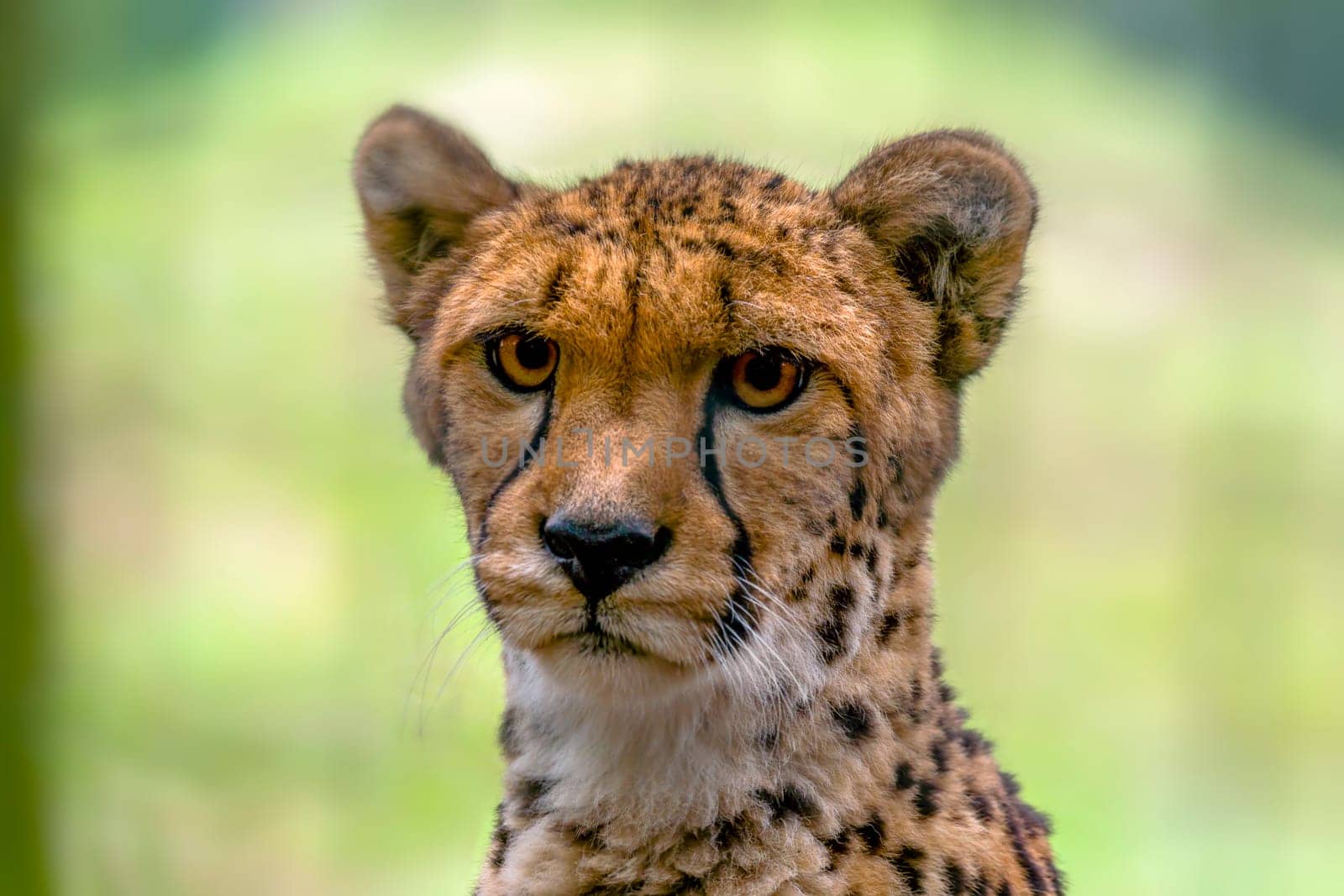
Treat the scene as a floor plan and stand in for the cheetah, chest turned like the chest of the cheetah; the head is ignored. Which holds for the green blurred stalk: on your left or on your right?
on your right

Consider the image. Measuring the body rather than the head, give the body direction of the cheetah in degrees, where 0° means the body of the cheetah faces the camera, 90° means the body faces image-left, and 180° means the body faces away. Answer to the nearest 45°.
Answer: approximately 45°
